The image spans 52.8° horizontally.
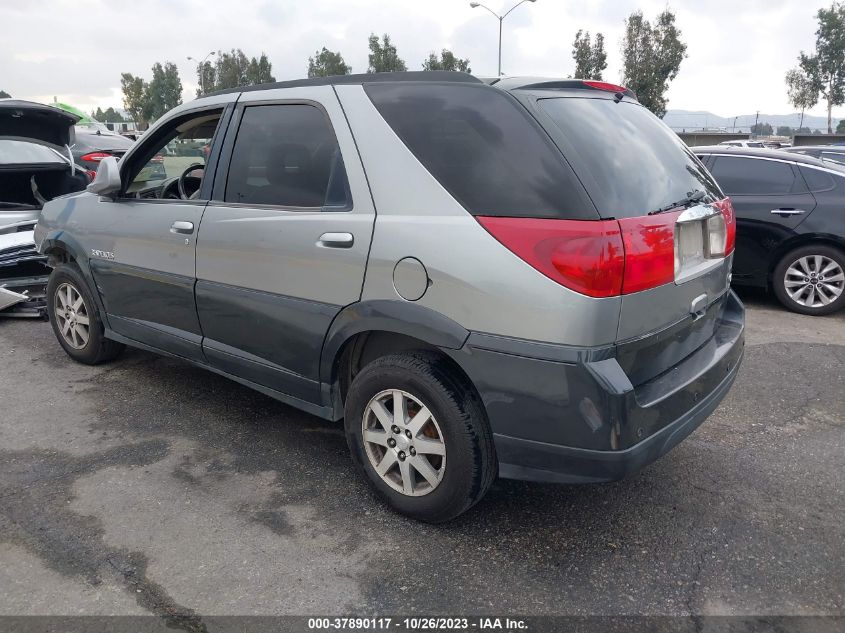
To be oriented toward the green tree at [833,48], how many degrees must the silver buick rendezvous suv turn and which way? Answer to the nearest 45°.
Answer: approximately 90° to its right

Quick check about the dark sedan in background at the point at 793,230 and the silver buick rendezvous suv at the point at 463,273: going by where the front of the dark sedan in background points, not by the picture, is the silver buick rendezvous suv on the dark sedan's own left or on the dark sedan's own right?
on the dark sedan's own left

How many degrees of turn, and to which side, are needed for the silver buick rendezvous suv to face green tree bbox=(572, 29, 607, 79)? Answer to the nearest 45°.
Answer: approximately 45° to its right

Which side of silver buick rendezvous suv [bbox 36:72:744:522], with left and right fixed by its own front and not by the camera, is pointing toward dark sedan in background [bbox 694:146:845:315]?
right

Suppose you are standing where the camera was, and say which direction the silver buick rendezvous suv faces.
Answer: facing away from the viewer and to the left of the viewer

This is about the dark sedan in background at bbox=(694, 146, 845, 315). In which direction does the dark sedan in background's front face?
to the viewer's left

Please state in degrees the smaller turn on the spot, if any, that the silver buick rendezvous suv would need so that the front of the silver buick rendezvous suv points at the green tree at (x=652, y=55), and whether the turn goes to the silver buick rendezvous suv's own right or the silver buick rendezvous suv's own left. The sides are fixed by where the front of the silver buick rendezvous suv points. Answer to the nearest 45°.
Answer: approximately 45° to the silver buick rendezvous suv's own right
